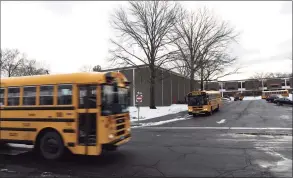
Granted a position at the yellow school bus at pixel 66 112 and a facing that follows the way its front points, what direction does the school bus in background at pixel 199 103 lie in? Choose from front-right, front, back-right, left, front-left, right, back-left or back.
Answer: left

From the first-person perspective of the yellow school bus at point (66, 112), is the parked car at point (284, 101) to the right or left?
on its left

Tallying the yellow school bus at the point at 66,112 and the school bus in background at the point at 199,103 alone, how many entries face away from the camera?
0

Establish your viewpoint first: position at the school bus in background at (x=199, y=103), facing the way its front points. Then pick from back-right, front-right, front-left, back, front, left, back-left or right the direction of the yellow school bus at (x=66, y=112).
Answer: front-left
